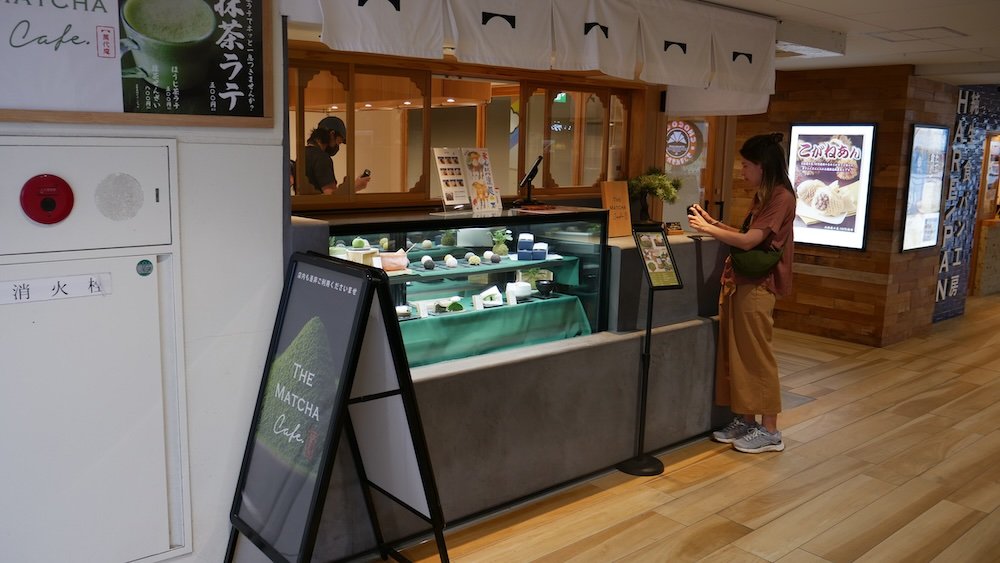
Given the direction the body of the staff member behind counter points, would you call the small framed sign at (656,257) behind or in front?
in front

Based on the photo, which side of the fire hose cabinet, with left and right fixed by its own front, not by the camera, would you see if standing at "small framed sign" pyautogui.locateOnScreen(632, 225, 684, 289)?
left

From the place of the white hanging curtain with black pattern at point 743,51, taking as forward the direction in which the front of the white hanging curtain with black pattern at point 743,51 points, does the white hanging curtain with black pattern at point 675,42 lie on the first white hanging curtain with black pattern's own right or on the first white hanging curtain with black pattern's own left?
on the first white hanging curtain with black pattern's own right

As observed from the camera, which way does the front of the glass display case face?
facing the viewer and to the right of the viewer

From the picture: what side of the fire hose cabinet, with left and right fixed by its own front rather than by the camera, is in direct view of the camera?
front

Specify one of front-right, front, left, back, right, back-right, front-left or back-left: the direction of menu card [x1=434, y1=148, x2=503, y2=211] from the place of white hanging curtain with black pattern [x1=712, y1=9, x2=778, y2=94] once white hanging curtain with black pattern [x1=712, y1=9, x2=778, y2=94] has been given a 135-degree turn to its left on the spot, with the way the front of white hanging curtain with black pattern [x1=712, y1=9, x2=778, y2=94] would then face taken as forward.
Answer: back-left

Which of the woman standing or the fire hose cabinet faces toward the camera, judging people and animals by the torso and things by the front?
the fire hose cabinet

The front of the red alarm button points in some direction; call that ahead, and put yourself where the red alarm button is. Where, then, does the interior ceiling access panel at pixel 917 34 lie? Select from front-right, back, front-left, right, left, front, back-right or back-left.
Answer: left

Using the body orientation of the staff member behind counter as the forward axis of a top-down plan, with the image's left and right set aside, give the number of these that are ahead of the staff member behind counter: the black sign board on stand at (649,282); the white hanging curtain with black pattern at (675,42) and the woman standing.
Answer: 3

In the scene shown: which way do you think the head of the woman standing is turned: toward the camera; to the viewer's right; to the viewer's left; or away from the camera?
to the viewer's left

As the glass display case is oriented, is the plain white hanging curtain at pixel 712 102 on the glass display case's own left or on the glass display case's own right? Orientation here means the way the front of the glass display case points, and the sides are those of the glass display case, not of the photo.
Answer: on the glass display case's own left

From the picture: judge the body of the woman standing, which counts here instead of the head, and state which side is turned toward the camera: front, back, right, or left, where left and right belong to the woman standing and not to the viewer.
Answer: left

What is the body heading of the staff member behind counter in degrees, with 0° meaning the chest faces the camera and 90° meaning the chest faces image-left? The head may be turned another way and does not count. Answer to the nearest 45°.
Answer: approximately 270°

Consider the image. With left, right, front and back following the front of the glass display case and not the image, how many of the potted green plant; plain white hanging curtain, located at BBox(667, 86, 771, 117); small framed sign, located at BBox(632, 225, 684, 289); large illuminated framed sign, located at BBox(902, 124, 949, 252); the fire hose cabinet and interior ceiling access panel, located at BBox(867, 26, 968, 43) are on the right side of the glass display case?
1
